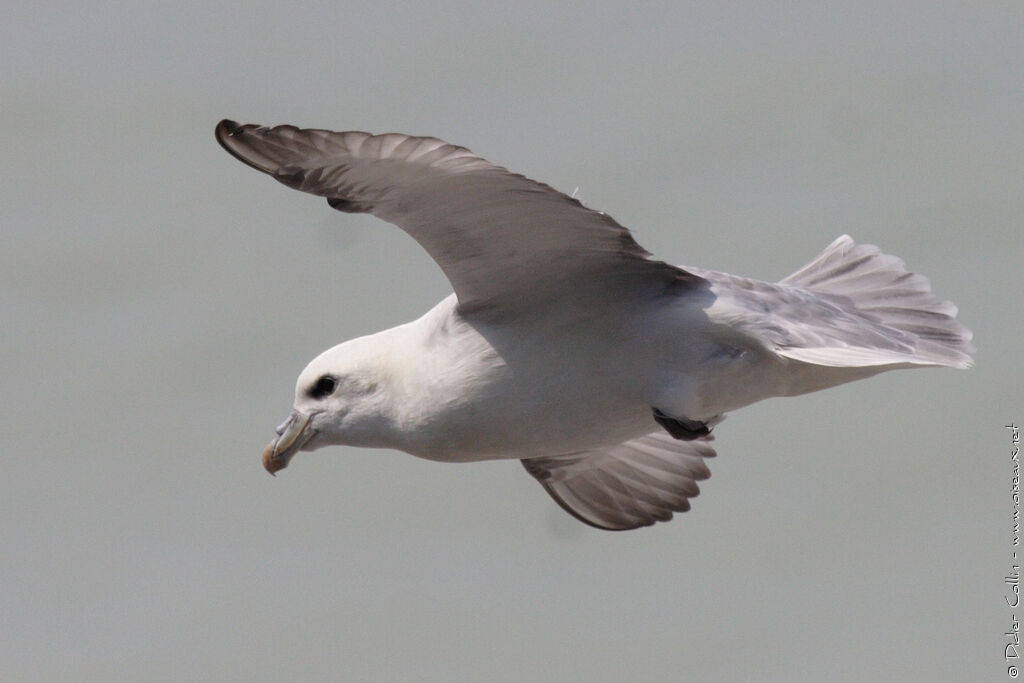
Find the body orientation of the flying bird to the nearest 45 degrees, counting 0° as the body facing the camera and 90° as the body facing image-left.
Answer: approximately 90°
